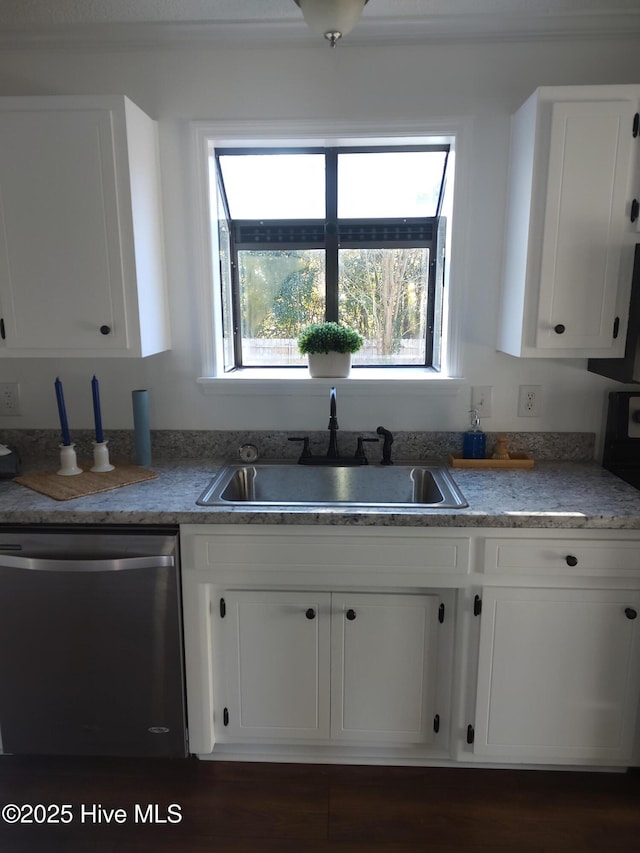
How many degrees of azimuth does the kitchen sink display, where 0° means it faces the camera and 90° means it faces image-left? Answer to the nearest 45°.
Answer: approximately 0°

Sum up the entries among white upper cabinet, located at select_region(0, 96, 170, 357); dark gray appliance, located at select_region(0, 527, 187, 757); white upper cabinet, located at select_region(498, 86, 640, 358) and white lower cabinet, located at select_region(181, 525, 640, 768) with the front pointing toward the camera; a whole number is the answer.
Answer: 4

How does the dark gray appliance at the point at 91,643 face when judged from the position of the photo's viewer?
facing the viewer

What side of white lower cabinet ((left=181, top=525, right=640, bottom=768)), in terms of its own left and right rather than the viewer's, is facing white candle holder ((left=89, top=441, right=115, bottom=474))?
right

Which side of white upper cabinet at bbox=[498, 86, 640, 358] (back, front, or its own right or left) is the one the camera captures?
front

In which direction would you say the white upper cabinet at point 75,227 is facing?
toward the camera

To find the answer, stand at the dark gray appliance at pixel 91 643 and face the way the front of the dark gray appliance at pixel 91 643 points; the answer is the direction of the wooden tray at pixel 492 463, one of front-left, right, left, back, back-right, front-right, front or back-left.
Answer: left

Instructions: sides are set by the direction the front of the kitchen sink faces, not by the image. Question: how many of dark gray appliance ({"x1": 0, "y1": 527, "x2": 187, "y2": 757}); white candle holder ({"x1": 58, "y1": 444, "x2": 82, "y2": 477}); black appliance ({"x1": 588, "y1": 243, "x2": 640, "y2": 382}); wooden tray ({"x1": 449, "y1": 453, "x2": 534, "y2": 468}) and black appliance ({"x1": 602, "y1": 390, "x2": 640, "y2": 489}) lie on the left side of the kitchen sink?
3
